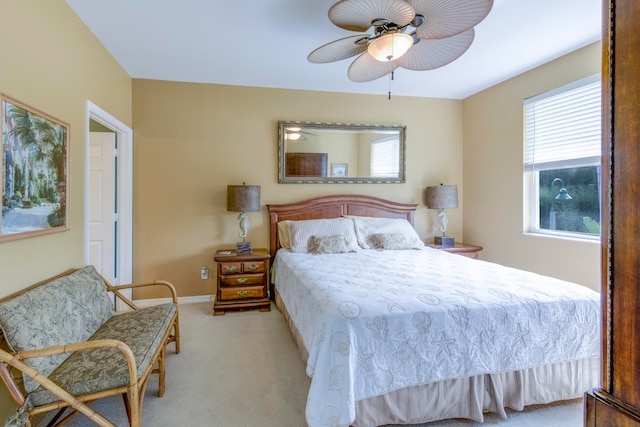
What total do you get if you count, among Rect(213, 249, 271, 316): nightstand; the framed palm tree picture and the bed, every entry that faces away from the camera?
0

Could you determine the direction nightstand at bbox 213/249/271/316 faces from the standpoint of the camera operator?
facing the viewer

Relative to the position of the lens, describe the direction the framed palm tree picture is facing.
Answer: facing the viewer and to the right of the viewer

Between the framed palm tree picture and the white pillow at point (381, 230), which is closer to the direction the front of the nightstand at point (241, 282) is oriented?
the framed palm tree picture

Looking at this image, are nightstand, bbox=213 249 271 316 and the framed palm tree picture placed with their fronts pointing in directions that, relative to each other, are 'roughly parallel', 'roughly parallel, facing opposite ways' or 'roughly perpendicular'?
roughly perpendicular

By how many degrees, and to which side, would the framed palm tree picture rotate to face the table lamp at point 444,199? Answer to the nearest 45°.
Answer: approximately 45° to its left

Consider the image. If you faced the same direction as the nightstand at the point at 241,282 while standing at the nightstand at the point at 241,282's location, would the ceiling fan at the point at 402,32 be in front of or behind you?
in front

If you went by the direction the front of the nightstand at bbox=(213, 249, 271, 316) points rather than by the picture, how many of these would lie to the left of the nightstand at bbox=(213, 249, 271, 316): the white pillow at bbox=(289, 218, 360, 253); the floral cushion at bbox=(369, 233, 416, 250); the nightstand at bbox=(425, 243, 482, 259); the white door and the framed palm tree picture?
3

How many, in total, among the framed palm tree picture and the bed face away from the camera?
0

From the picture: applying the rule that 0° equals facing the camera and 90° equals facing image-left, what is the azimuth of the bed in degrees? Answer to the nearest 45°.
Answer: approximately 315°

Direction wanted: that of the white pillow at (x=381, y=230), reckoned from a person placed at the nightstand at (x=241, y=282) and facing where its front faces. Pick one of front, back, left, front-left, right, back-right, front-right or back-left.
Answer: left

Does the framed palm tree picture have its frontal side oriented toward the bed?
yes

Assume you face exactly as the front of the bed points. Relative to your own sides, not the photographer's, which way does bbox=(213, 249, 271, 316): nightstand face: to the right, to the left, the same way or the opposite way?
the same way

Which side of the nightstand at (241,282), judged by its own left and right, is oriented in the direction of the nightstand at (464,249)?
left

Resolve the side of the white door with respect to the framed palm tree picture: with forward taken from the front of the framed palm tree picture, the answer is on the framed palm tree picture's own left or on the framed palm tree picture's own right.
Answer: on the framed palm tree picture's own left

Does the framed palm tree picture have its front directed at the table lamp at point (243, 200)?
no
